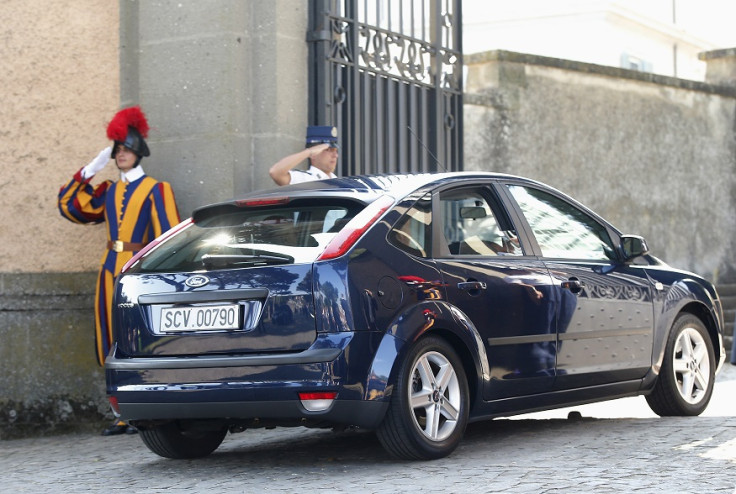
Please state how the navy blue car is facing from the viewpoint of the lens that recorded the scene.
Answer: facing away from the viewer and to the right of the viewer

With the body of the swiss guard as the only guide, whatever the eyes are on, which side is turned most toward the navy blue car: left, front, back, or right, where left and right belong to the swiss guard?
left

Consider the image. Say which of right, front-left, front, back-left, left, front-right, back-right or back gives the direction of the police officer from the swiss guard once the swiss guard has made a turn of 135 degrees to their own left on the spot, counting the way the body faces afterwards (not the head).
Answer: front

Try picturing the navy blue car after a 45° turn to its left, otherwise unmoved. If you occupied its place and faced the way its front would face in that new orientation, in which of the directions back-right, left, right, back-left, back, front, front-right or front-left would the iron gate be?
front

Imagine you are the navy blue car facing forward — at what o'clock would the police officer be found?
The police officer is roughly at 10 o'clock from the navy blue car.

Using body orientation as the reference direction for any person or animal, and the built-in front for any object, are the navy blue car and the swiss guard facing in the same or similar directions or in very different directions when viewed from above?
very different directions
